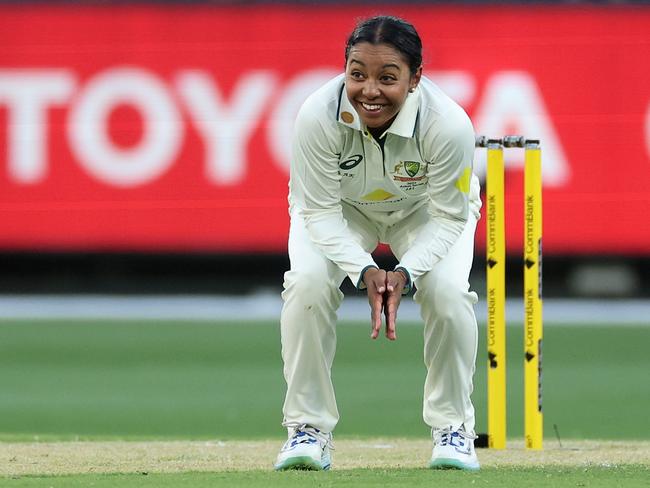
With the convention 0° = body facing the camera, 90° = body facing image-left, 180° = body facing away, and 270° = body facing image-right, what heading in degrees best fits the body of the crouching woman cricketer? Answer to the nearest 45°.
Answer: approximately 0°

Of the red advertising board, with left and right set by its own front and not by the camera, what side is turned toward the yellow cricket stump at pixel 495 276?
front

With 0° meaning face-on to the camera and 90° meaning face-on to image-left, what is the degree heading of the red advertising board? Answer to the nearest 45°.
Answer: approximately 0°

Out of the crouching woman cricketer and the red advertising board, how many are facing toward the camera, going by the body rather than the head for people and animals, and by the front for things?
2

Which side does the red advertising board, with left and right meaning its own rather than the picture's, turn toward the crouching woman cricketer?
front

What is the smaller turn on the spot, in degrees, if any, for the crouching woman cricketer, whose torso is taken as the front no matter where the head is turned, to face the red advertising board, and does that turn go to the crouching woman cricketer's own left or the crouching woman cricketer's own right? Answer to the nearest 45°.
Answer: approximately 180°
